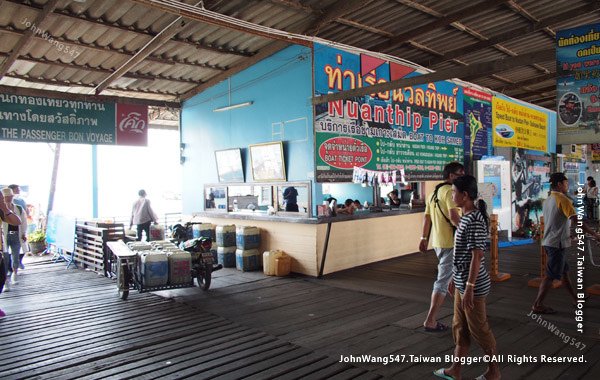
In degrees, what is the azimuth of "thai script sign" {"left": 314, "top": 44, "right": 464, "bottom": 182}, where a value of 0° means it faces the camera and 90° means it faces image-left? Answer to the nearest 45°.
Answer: approximately 315°

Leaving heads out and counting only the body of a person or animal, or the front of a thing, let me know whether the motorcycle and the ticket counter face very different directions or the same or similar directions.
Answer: very different directions

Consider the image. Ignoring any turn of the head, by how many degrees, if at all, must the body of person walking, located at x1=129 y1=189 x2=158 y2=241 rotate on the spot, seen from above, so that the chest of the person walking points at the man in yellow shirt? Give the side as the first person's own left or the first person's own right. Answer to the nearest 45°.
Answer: approximately 135° to the first person's own right

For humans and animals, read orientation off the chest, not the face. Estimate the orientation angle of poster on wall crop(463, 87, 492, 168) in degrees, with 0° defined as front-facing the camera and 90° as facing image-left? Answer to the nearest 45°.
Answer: approximately 315°

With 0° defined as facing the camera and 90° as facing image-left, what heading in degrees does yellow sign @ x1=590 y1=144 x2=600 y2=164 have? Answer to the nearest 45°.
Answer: approximately 0°

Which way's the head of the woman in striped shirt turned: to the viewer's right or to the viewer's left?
to the viewer's left

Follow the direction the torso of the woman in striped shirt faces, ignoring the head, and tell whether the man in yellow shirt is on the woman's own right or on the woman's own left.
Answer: on the woman's own right

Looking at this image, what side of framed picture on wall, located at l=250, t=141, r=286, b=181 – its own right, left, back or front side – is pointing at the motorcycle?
front

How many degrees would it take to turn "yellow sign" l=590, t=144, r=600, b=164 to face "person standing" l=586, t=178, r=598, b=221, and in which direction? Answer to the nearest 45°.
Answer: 0° — it already faces them
